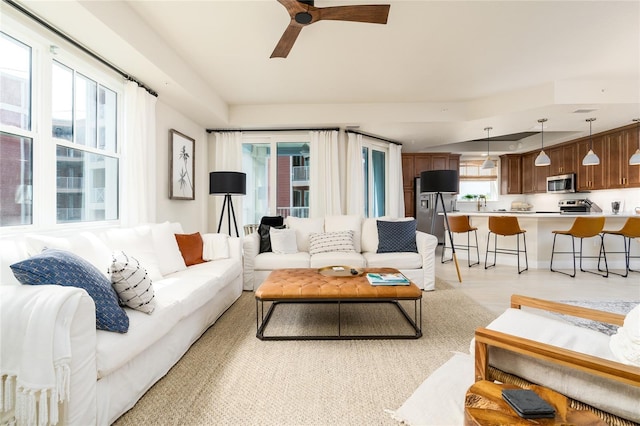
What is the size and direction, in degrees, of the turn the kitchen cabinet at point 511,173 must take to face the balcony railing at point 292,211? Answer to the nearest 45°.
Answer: approximately 45° to its right

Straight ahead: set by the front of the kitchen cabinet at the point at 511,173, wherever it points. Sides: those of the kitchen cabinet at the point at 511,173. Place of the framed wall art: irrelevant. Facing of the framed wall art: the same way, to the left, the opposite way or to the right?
to the left

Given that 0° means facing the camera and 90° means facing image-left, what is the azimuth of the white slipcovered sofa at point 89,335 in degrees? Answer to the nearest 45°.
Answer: approximately 315°

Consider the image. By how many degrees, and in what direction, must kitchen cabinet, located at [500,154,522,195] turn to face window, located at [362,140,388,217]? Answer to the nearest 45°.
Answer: approximately 45° to its right

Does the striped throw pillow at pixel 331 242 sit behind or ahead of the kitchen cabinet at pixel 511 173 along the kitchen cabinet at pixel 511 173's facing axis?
ahead

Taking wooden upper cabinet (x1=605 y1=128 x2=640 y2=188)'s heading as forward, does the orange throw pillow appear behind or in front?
in front

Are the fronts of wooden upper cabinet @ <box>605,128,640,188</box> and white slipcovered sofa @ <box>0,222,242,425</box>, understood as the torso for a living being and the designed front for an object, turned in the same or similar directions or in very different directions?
very different directions

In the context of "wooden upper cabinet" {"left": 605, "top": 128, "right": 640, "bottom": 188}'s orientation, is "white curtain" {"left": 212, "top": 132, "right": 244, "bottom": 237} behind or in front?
in front

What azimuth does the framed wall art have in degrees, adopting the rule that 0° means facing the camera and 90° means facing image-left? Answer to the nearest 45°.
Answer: approximately 315°
